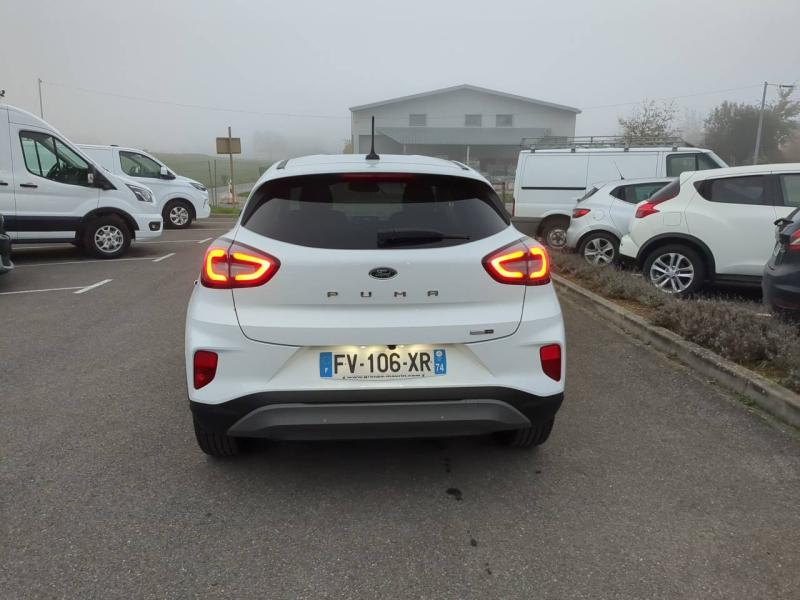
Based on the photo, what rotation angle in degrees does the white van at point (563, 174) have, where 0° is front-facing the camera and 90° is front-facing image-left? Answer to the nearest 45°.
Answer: approximately 270°

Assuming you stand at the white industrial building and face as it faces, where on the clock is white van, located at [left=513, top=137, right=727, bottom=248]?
The white van is roughly at 12 o'clock from the white industrial building.

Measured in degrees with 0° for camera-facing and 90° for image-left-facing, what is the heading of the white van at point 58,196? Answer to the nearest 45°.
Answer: approximately 270°

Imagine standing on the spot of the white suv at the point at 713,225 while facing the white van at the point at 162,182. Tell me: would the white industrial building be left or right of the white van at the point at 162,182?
right

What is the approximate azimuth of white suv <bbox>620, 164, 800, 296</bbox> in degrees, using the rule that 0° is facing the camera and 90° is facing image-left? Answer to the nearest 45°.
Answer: approximately 270°

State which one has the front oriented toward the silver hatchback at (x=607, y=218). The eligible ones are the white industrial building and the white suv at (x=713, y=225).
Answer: the white industrial building

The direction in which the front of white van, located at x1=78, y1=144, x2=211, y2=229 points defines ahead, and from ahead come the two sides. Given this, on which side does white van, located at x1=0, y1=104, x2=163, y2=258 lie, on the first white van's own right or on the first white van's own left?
on the first white van's own right

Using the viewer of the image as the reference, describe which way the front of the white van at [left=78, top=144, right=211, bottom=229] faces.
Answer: facing to the right of the viewer
